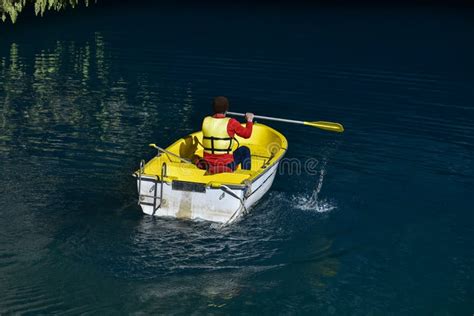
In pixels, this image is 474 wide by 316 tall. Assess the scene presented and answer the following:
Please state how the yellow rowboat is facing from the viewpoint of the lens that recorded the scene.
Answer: facing away from the viewer and to the right of the viewer

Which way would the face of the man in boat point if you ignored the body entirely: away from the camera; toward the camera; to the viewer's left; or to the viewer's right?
away from the camera

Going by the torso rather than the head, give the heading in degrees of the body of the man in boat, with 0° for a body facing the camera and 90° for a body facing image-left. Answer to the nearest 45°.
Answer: approximately 225°
